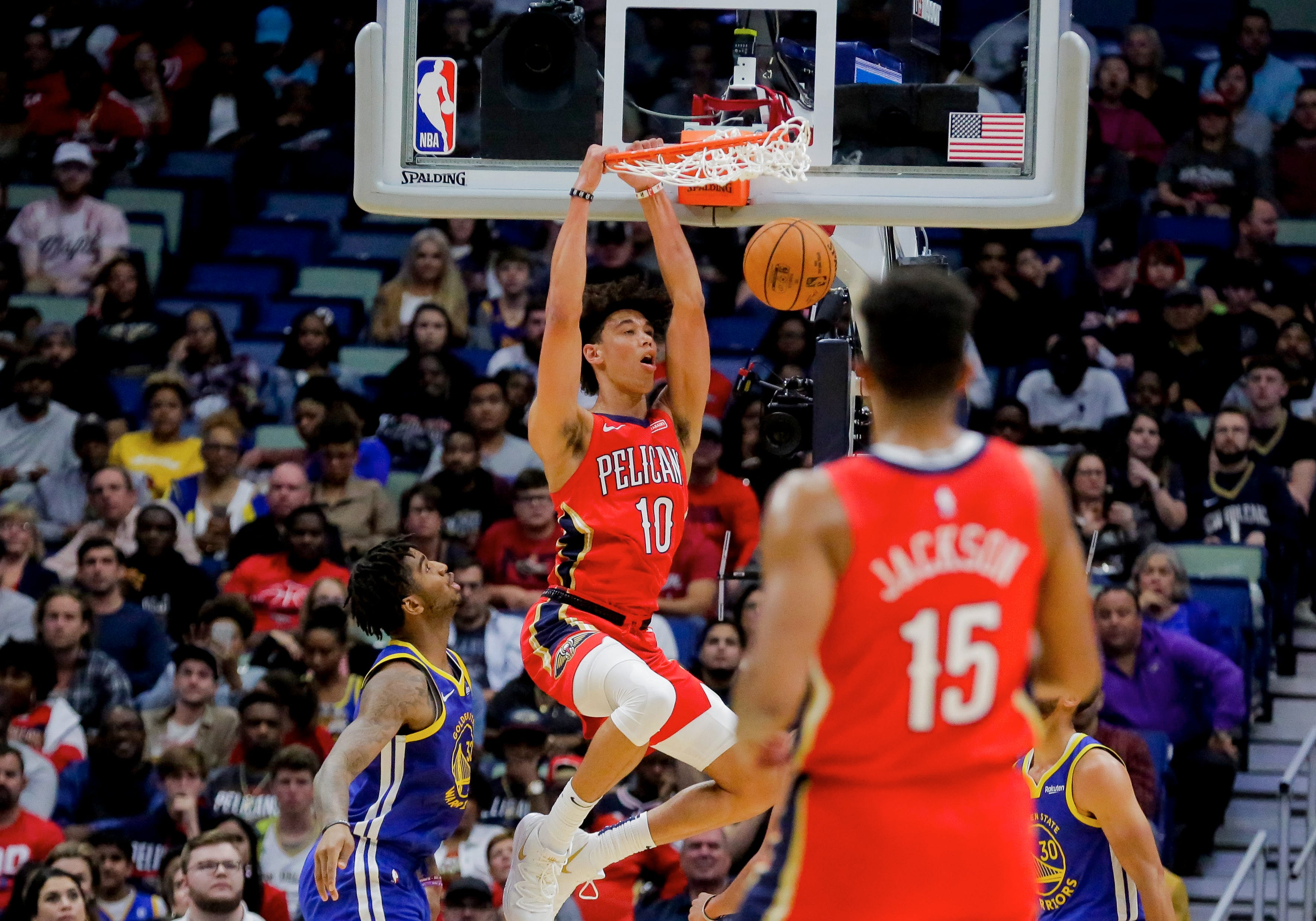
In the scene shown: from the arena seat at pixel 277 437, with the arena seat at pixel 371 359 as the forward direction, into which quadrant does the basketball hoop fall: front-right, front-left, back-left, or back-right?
back-right

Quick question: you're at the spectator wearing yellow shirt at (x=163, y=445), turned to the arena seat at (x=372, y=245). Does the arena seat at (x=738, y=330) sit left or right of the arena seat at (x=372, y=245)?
right

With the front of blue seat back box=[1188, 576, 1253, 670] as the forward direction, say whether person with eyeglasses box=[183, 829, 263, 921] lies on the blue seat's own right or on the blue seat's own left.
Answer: on the blue seat's own right

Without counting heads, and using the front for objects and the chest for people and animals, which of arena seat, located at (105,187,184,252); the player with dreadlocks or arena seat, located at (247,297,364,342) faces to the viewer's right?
the player with dreadlocks

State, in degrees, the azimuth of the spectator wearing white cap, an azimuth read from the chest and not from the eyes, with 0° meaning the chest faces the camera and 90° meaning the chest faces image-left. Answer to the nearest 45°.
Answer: approximately 0°

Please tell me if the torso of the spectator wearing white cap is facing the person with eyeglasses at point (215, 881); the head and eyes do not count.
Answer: yes

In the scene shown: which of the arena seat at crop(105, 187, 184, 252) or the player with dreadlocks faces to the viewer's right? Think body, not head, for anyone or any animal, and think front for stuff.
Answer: the player with dreadlocks
